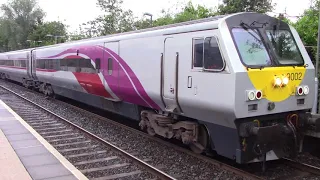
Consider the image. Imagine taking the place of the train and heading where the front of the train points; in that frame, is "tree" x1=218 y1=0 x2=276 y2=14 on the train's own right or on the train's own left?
on the train's own left

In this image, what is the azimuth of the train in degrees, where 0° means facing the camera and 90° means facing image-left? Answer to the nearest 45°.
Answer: approximately 315°

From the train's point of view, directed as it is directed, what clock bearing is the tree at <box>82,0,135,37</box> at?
The tree is roughly at 7 o'clock from the train.

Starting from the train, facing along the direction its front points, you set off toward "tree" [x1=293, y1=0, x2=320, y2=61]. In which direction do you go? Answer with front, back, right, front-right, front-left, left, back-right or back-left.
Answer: left
